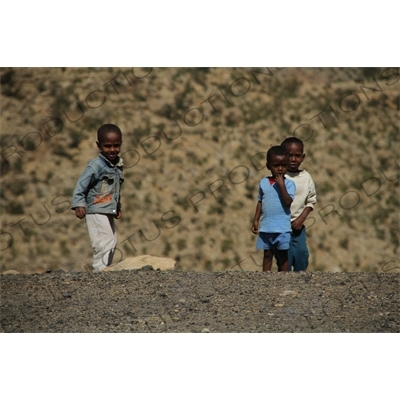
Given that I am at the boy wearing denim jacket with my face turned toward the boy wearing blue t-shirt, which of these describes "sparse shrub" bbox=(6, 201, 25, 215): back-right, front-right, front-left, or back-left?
back-left

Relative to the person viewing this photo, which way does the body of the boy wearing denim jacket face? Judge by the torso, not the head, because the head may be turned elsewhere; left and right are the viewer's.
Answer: facing the viewer and to the right of the viewer

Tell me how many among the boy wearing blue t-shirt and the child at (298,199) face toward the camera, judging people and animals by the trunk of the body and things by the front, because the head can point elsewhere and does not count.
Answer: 2

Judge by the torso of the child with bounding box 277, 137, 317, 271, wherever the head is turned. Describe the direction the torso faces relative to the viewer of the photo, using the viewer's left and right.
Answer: facing the viewer

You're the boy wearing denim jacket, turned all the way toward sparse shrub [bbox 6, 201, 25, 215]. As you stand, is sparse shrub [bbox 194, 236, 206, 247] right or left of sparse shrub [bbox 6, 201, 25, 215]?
right

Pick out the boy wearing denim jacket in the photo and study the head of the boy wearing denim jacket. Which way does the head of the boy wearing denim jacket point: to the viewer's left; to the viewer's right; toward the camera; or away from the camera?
toward the camera

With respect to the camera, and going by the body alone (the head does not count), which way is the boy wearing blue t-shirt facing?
toward the camera

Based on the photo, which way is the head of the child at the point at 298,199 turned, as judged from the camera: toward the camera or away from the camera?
toward the camera

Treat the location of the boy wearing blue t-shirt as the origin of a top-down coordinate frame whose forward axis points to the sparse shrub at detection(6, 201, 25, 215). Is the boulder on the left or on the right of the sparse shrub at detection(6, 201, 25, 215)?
left

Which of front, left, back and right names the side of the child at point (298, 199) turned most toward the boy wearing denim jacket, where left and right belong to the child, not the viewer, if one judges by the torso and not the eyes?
right
